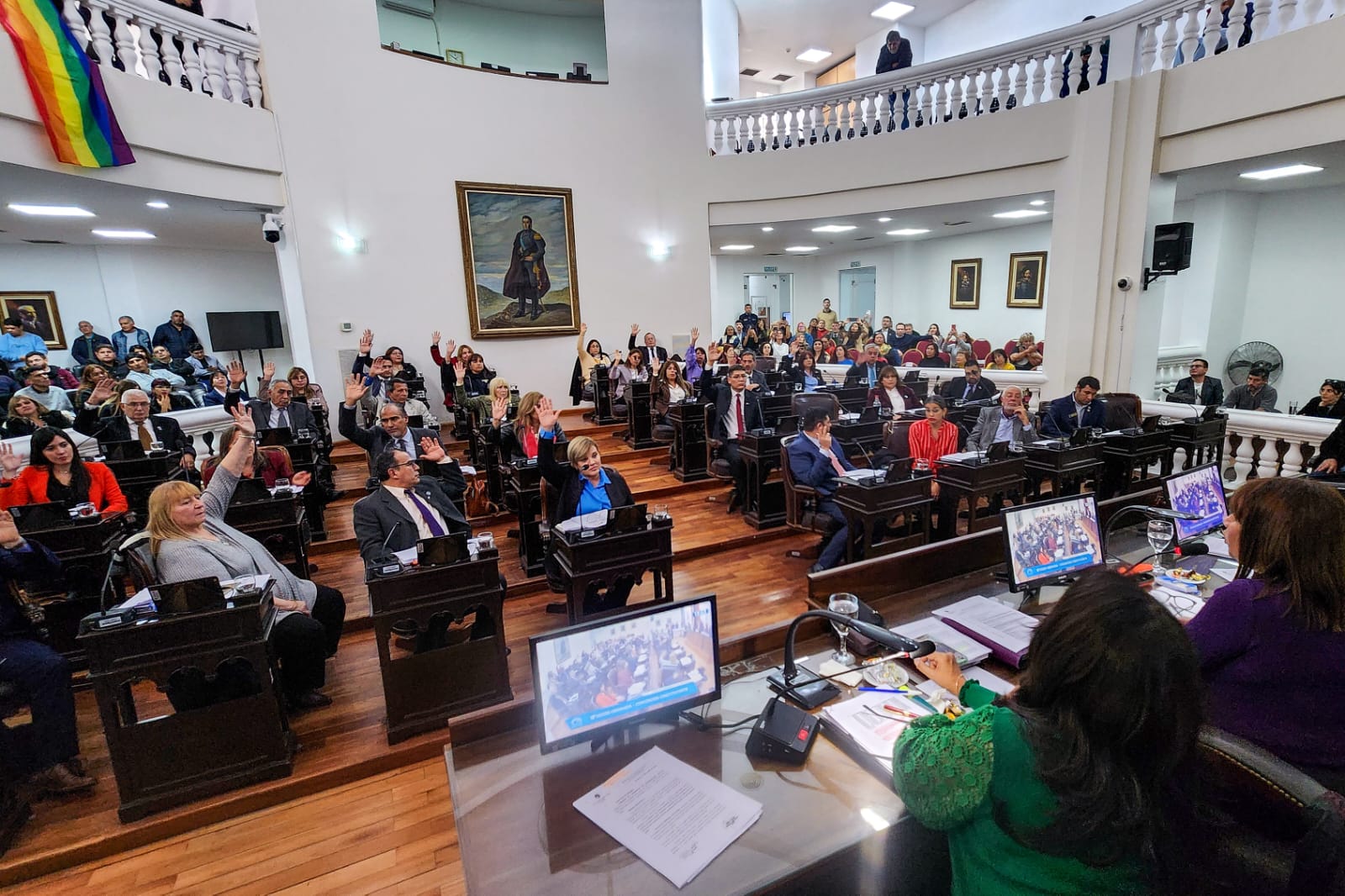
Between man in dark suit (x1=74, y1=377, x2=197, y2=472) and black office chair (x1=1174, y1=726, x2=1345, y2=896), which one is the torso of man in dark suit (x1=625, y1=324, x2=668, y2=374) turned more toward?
the black office chair

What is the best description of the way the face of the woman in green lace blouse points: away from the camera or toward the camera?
away from the camera

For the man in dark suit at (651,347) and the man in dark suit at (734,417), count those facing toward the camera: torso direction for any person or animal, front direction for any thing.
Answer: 2

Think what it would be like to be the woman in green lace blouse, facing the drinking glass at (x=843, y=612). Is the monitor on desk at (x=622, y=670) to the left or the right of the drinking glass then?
left

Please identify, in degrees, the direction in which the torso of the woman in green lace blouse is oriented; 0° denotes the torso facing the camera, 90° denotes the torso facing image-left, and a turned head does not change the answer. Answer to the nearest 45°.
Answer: approximately 135°
